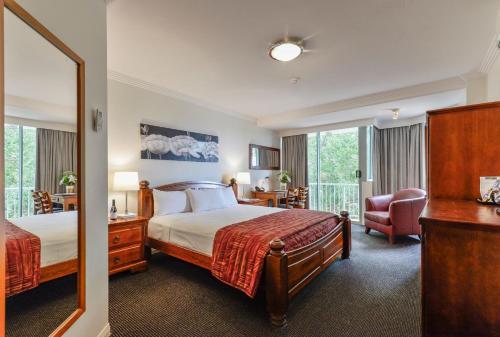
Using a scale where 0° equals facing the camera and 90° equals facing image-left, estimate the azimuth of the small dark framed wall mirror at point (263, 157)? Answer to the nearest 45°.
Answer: approximately 315°

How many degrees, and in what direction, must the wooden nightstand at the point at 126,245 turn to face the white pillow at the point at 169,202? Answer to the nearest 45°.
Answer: approximately 90° to its left

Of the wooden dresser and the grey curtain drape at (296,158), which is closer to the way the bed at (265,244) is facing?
the wooden dresser

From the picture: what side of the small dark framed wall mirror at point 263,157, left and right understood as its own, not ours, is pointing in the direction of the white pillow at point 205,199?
right

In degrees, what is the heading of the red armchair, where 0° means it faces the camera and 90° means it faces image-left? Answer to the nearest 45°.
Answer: approximately 45°

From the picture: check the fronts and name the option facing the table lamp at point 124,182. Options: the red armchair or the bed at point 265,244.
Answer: the red armchair

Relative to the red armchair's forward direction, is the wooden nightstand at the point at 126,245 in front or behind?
in front

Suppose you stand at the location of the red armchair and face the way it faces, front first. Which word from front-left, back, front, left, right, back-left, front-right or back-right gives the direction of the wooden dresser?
front-left

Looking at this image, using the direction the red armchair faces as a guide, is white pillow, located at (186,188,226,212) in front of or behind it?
in front

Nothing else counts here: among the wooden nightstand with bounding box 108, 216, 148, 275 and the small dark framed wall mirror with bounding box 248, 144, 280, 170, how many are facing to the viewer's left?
0

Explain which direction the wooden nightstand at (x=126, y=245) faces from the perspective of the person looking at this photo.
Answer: facing the viewer and to the right of the viewer

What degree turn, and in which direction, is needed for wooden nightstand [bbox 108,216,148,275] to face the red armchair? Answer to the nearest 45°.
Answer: approximately 45° to its left
